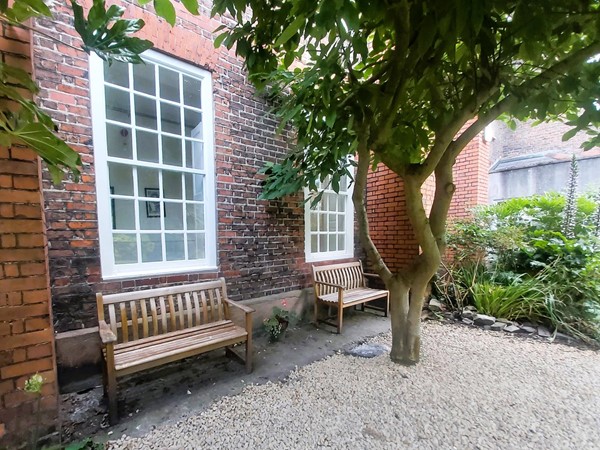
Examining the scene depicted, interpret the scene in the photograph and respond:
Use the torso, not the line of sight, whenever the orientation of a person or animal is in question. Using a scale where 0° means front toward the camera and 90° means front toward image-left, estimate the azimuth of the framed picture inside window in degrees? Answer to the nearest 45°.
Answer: approximately 0°

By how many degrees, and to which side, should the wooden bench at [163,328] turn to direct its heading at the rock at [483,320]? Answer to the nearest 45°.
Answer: approximately 45° to its left

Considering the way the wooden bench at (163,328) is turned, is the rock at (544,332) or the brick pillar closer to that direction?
the rock

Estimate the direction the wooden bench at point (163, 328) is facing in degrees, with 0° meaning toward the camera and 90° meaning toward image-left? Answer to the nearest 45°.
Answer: approximately 315°

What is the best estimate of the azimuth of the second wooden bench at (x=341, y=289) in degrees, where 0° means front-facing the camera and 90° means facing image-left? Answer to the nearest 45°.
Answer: approximately 315°

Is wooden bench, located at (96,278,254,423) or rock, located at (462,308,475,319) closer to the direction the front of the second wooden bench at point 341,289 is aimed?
the rock

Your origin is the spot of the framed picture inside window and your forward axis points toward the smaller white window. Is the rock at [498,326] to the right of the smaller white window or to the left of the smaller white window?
right

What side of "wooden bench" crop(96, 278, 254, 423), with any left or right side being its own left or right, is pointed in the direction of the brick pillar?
right
